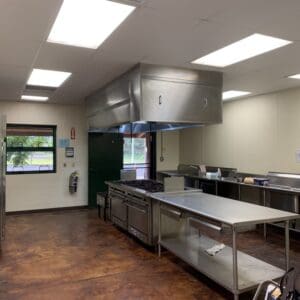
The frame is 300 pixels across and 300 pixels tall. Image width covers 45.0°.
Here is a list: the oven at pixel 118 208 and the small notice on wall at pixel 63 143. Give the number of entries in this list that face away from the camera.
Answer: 0

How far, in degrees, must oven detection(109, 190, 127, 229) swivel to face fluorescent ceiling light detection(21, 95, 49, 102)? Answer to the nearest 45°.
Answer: approximately 90° to its right

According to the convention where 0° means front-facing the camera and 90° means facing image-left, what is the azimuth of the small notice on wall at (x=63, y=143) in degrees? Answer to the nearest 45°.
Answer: approximately 0°

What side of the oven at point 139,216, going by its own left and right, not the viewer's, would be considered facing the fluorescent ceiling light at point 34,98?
right

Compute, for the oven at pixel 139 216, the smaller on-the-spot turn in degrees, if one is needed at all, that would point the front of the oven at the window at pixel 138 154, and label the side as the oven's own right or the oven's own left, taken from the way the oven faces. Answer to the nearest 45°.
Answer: approximately 135° to the oven's own right

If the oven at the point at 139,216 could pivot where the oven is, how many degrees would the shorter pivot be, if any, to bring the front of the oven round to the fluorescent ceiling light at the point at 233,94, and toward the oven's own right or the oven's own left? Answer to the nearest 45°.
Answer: approximately 180°
